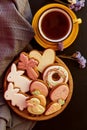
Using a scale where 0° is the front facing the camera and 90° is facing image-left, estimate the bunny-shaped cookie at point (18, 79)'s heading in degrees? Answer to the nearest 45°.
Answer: approximately 90°

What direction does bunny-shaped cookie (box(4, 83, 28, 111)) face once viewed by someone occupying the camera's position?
facing to the left of the viewer

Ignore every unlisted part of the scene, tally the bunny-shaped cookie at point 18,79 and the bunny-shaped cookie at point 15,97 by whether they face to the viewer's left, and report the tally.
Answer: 2
